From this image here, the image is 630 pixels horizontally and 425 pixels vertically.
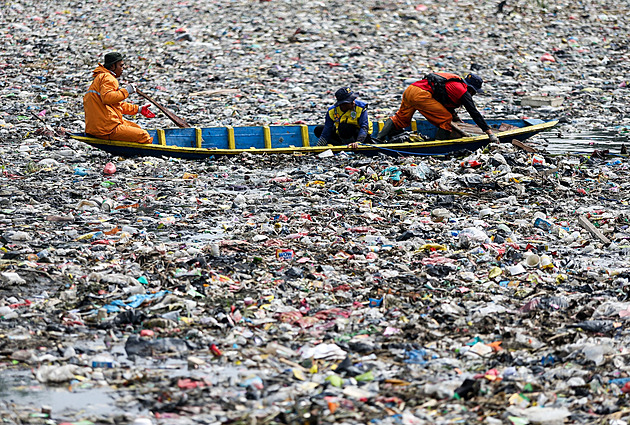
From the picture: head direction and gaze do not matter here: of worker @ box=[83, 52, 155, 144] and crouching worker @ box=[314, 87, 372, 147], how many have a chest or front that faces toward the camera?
1

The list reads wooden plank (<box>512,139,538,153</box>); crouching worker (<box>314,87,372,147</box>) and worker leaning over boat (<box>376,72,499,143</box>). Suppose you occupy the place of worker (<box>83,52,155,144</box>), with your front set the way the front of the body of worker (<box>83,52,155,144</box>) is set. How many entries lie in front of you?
3

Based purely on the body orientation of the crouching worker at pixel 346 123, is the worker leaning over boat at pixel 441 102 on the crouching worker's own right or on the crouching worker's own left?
on the crouching worker's own left

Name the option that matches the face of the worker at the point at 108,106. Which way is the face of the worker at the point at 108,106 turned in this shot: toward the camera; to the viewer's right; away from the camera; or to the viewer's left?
to the viewer's right

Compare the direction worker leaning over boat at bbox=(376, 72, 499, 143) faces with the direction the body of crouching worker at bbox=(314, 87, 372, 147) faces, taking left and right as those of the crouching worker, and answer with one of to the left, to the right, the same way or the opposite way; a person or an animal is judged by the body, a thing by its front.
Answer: to the left

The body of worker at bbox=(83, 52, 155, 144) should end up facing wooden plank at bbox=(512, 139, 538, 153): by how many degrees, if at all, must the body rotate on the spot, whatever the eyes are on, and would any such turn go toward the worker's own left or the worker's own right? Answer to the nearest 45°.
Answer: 0° — they already face it

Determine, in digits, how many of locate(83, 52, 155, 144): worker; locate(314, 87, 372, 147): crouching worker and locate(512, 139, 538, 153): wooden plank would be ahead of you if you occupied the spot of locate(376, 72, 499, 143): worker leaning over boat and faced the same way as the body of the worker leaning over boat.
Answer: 1

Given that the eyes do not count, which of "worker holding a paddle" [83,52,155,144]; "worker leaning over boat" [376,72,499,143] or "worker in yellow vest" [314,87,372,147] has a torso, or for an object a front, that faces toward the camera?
"worker in yellow vest" [314,87,372,147]

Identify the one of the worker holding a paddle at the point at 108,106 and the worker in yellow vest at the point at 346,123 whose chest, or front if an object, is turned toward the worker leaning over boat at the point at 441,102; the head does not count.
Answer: the worker holding a paddle at the point at 108,106

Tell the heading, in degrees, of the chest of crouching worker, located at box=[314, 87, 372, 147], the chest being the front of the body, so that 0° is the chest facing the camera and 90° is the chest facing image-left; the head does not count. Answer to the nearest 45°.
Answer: approximately 0°

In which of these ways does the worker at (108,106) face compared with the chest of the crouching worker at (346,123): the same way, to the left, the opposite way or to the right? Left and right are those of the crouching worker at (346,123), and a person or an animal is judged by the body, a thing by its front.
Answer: to the left

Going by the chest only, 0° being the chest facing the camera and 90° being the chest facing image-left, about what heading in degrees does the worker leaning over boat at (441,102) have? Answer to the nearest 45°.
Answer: approximately 270°

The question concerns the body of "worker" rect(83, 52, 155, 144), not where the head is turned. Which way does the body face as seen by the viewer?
to the viewer's right

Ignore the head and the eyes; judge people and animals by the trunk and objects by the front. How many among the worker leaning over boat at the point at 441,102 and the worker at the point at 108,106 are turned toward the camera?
0

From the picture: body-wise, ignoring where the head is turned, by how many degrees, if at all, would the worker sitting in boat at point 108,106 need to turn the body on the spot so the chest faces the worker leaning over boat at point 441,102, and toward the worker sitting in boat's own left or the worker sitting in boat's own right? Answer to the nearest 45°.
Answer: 0° — they already face them
